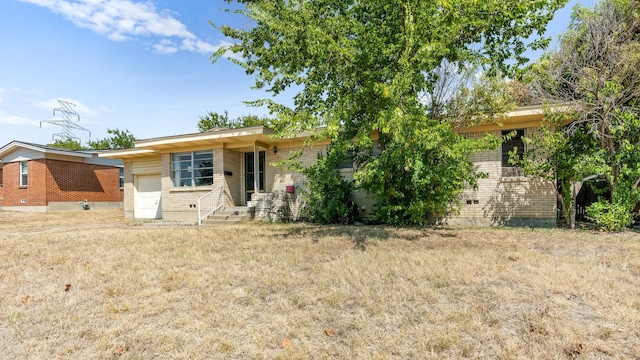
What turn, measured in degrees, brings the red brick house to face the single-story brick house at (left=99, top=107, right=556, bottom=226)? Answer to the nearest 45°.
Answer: approximately 90° to its left

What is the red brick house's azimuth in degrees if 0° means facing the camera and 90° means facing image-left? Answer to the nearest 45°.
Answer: approximately 45°

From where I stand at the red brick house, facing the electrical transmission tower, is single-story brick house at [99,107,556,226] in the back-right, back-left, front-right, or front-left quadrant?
back-right

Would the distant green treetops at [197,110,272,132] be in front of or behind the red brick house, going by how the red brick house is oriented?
behind

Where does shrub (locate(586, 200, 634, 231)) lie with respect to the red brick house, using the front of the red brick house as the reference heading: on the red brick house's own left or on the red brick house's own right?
on the red brick house's own left

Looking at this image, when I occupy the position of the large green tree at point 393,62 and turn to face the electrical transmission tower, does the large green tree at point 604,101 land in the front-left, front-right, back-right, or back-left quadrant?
back-right

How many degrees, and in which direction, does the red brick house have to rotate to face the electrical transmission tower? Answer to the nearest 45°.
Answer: approximately 135° to its right
